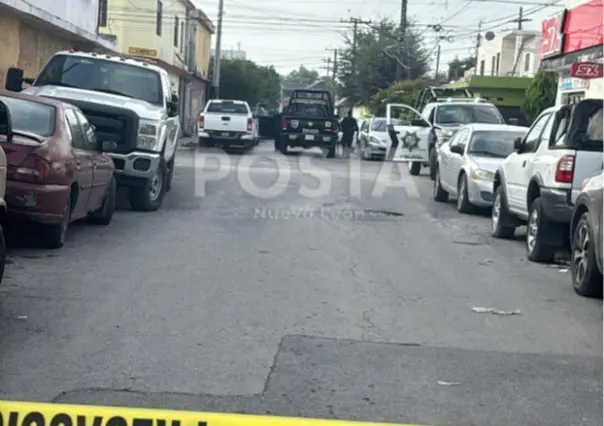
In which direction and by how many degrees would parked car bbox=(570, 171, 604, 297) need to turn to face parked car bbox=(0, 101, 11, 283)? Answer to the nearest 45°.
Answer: approximately 90° to its left

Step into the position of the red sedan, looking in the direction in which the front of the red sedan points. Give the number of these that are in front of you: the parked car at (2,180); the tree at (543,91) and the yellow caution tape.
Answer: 1

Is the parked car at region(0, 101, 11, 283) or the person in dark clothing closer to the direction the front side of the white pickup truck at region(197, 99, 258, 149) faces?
the person in dark clothing

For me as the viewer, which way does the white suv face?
facing away from the viewer and to the left of the viewer

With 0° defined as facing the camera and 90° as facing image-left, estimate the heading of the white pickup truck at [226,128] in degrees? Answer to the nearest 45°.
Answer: approximately 180°

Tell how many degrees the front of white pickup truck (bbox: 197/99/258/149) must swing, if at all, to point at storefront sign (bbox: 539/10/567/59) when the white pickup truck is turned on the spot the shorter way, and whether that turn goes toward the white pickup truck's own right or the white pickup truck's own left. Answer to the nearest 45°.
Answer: approximately 135° to the white pickup truck's own right

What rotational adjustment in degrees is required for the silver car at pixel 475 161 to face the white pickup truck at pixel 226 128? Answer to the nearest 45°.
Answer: approximately 180°

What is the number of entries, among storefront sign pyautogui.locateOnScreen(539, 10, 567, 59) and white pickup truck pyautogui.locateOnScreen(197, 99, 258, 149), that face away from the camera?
1

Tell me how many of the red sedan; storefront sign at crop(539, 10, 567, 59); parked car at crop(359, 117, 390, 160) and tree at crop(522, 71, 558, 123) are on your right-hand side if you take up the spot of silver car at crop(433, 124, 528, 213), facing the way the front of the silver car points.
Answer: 1

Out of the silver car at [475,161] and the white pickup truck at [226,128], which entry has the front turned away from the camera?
the white pickup truck

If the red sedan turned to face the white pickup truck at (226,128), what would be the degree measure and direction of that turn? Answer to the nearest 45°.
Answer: approximately 45° to its left

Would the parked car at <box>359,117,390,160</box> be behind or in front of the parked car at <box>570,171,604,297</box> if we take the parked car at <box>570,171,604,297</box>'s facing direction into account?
in front

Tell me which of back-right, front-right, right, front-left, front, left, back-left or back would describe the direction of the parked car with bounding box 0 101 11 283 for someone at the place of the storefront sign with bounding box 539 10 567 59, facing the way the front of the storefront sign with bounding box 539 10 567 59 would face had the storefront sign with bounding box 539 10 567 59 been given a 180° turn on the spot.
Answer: back-right

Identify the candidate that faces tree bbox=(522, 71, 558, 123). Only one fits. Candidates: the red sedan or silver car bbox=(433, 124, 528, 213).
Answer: the red sedan
